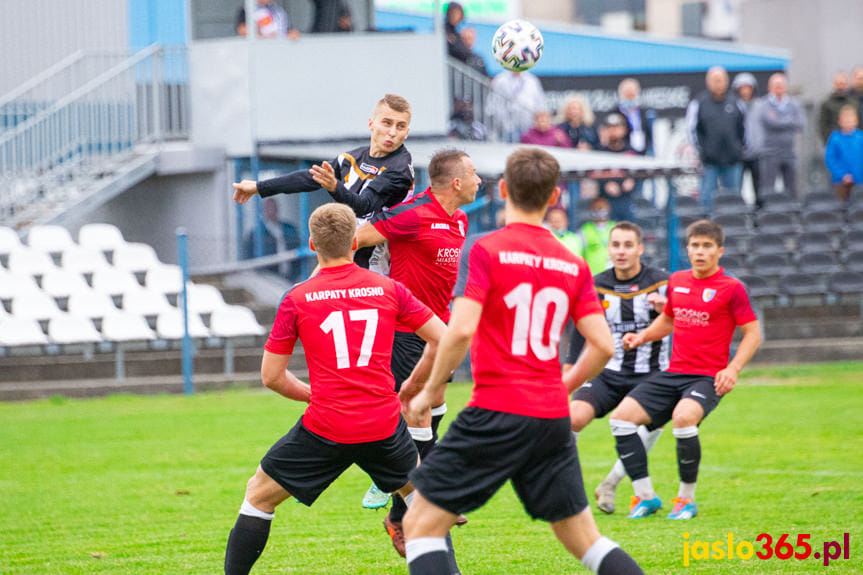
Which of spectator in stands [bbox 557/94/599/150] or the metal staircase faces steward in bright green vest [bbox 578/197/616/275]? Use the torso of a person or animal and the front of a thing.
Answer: spectator in stands [bbox 557/94/599/150]

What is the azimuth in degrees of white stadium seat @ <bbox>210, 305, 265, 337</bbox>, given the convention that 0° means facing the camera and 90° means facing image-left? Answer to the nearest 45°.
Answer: approximately 315°

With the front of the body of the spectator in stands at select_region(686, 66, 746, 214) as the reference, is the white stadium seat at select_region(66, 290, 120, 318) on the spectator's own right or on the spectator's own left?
on the spectator's own right

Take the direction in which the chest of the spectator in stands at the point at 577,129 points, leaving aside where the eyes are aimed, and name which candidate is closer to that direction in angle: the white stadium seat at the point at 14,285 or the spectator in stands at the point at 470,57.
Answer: the white stadium seat

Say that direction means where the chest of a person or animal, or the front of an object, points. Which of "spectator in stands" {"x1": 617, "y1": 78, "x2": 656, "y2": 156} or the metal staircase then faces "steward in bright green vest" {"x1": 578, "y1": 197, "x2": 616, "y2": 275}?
"spectator in stands" {"x1": 617, "y1": 78, "x2": 656, "y2": 156}

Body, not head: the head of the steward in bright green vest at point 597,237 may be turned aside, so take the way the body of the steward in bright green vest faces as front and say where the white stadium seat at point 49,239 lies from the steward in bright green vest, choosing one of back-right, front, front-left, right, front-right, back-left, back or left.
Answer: right

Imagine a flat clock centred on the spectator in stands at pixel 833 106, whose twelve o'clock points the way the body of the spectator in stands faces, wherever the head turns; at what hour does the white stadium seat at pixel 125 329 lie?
The white stadium seat is roughly at 2 o'clock from the spectator in stands.

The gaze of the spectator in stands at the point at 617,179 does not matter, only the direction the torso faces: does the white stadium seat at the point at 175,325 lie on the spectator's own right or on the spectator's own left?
on the spectator's own right

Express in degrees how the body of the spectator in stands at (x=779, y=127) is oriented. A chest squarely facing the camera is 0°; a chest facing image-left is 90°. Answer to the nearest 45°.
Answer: approximately 0°
